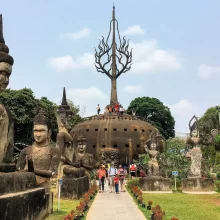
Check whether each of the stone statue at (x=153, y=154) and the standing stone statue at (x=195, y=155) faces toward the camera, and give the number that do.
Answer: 2

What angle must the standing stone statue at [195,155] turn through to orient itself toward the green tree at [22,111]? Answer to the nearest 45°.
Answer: approximately 135° to its right

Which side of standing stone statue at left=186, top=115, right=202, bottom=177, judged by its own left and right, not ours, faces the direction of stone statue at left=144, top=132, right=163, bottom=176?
right

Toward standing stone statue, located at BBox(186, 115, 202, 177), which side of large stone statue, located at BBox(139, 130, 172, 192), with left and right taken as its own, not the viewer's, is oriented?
left

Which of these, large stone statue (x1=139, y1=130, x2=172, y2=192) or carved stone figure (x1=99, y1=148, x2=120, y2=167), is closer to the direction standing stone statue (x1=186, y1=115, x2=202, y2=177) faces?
the large stone statue

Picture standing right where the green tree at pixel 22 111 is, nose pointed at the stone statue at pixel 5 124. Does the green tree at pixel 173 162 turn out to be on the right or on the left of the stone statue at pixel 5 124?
left

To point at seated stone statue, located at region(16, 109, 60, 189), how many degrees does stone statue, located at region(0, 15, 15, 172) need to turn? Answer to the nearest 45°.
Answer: approximately 135° to its left

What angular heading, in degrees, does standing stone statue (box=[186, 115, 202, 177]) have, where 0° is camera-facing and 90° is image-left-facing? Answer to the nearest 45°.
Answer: approximately 0°

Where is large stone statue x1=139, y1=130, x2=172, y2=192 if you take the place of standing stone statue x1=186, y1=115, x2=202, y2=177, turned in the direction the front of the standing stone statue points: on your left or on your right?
on your right

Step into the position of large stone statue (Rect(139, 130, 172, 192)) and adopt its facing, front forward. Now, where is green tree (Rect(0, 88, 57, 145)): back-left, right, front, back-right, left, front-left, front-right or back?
back-right

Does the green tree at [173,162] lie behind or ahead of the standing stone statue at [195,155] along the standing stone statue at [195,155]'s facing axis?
behind

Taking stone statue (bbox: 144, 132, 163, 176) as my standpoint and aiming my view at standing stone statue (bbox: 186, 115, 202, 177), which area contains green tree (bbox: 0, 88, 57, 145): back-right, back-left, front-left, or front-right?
back-left

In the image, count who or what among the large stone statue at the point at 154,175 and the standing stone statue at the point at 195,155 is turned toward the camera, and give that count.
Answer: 2
